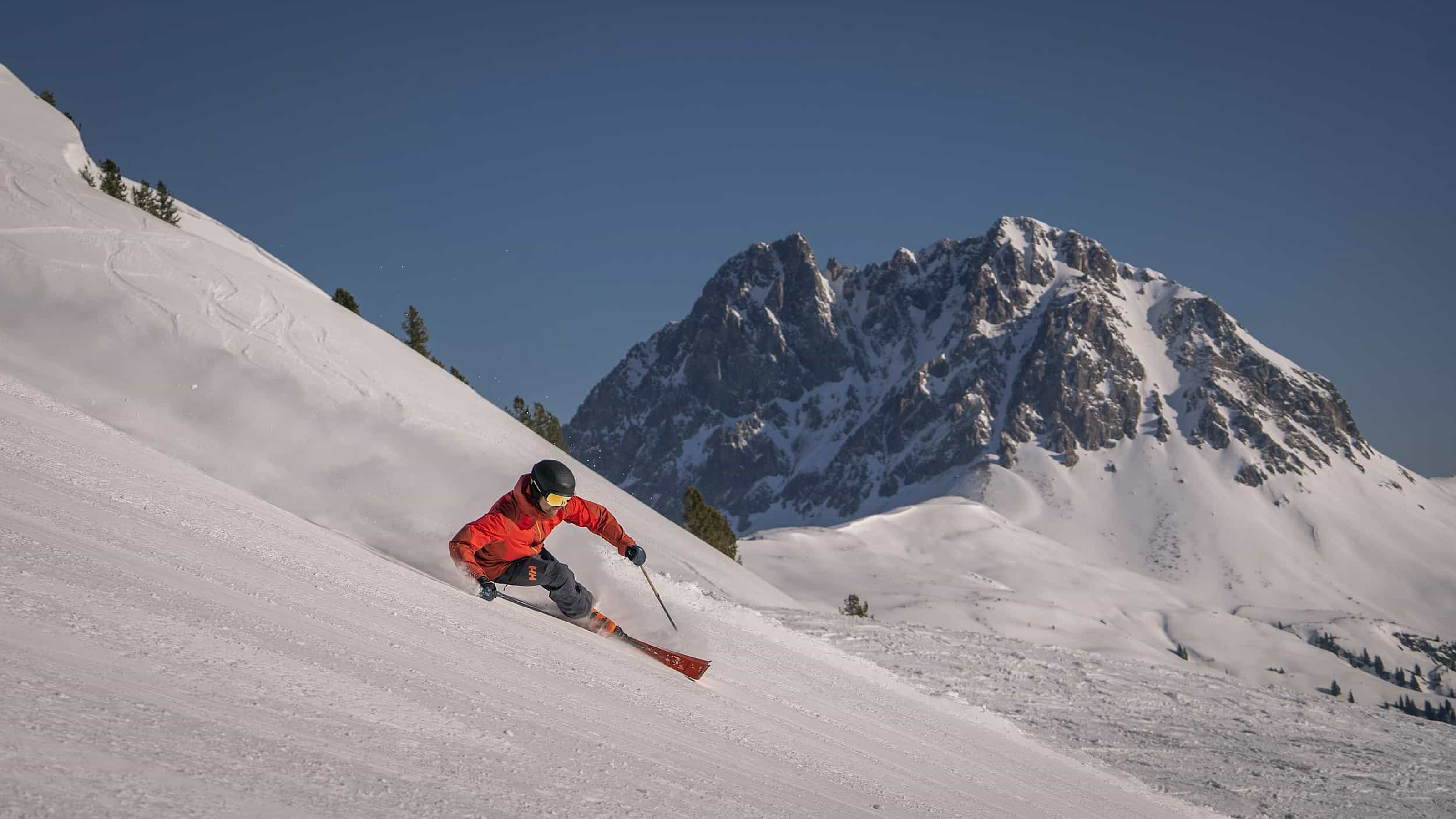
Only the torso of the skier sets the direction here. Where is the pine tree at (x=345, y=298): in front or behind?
behind

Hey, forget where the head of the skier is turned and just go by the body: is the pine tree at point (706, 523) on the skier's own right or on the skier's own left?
on the skier's own left

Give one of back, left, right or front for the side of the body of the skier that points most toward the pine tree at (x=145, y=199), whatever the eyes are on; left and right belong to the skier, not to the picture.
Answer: back

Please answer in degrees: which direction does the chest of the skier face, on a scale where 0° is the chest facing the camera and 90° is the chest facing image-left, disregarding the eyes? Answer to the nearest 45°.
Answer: approximately 315°

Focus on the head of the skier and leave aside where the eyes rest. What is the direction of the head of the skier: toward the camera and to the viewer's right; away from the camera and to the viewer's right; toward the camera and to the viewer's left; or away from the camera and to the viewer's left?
toward the camera and to the viewer's right

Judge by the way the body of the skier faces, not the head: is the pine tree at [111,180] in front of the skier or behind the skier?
behind

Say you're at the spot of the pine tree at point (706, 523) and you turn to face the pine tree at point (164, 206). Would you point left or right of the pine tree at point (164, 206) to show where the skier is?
left

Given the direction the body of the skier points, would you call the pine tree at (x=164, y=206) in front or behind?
behind
